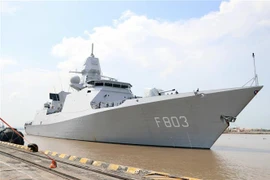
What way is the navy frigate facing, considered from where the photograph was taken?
facing the viewer and to the right of the viewer
